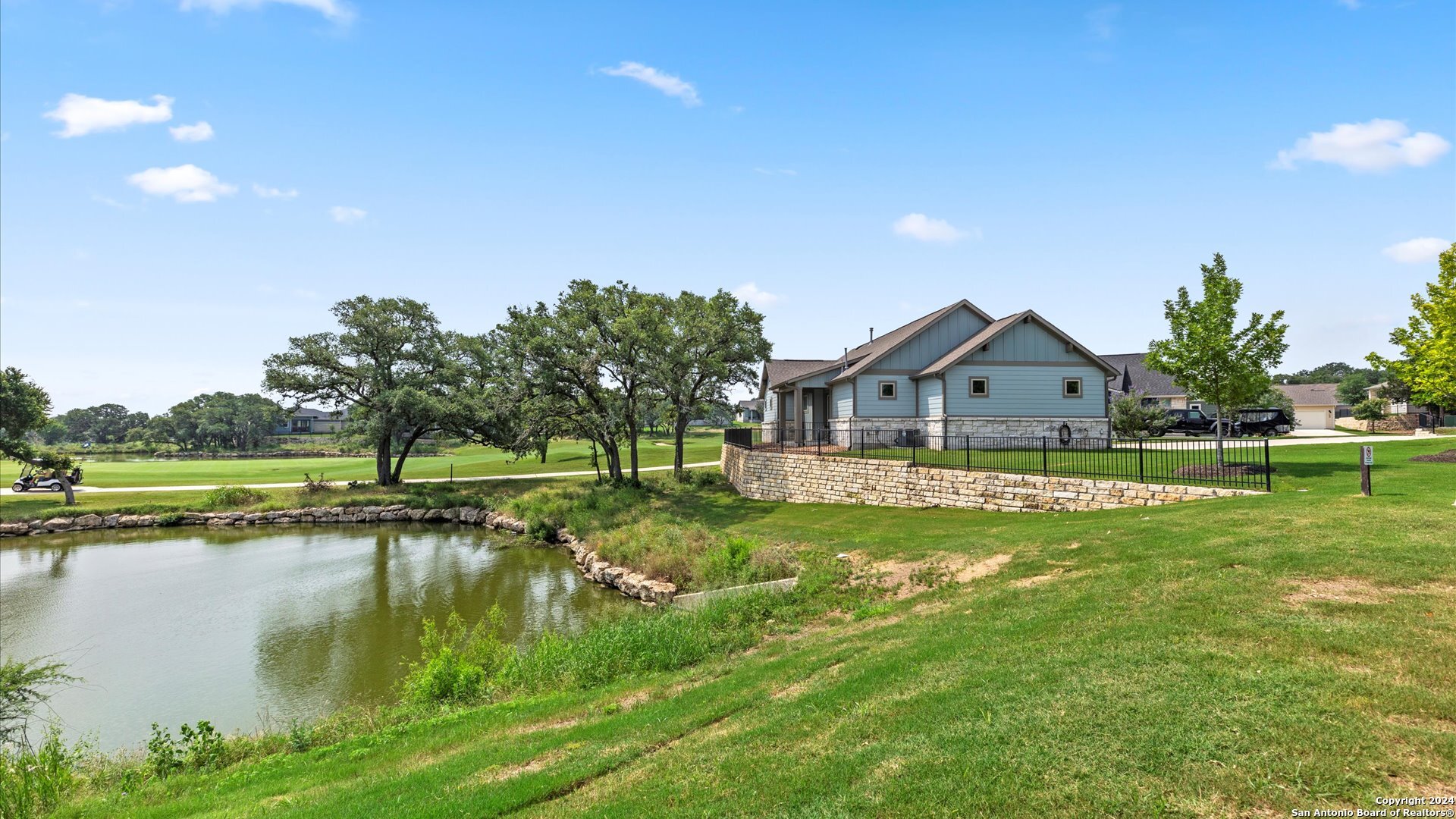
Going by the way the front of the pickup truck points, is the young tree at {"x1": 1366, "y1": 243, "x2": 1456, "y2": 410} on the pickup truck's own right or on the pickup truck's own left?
on the pickup truck's own right
